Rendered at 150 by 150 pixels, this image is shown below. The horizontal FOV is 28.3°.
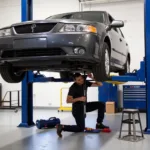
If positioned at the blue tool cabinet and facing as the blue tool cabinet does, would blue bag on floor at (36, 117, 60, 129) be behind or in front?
in front

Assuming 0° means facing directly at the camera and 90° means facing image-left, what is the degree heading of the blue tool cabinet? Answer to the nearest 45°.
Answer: approximately 0°
